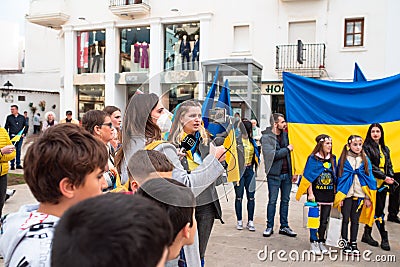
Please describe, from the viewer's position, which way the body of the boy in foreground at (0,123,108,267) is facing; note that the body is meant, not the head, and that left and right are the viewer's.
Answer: facing away from the viewer and to the right of the viewer

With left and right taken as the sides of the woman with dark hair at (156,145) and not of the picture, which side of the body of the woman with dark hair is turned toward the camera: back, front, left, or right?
right

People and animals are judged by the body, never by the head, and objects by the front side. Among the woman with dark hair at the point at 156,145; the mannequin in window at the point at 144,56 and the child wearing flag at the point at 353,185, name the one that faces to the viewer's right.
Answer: the woman with dark hair

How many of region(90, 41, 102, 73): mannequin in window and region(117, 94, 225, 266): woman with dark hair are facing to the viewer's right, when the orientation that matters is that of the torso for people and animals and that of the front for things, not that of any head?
1

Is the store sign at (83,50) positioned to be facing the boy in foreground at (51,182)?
yes

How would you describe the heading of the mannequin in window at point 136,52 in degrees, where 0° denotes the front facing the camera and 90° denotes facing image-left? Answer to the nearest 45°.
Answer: approximately 0°

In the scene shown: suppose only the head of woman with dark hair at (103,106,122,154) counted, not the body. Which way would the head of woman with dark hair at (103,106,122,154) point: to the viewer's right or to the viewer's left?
to the viewer's right

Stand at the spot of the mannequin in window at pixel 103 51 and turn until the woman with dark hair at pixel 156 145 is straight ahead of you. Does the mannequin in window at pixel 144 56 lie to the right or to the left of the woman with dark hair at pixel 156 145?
left

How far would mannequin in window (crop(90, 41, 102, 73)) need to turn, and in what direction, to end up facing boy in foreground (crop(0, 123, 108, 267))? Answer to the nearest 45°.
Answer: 0° — it already faces them
